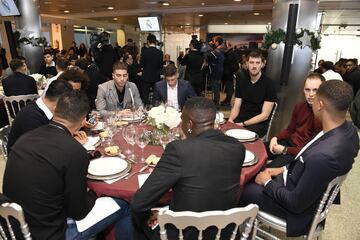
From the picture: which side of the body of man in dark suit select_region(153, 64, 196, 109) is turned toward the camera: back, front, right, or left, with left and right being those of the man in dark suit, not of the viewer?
front

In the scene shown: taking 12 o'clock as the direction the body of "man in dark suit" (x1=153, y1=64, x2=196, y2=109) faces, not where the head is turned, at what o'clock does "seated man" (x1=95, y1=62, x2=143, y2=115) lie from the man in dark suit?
The seated man is roughly at 2 o'clock from the man in dark suit.

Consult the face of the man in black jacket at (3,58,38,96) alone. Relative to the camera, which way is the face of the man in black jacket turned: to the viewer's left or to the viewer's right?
to the viewer's right

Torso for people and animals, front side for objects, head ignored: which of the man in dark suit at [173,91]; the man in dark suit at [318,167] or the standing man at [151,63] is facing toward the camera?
the man in dark suit at [173,91]

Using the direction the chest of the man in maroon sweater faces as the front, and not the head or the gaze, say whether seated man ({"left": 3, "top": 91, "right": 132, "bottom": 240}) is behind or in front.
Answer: in front

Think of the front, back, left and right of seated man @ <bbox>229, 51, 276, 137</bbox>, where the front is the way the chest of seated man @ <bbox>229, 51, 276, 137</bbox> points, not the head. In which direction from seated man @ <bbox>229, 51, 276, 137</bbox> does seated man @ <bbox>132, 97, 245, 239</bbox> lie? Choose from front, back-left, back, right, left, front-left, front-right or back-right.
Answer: front-left

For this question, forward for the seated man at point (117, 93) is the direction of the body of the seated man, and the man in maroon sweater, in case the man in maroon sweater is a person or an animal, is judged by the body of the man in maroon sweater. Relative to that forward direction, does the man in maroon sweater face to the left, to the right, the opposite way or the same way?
to the right

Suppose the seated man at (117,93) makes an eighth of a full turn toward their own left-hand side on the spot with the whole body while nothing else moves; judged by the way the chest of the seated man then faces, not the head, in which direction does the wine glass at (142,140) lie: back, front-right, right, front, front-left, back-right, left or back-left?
front-right

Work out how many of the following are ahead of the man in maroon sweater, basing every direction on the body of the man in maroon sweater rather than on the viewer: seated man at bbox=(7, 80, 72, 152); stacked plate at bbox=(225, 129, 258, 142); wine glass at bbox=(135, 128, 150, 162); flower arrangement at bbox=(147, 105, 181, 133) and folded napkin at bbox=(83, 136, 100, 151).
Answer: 5

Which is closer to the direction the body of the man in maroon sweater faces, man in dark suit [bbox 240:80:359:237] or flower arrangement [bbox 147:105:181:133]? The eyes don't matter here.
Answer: the flower arrangement

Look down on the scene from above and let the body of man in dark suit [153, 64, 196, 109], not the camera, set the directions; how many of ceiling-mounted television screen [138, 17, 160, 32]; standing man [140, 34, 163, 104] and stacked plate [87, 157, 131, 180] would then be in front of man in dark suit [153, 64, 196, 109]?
1

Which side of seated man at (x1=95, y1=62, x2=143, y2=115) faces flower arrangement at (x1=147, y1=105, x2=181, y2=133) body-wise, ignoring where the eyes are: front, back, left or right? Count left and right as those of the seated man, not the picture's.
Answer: front

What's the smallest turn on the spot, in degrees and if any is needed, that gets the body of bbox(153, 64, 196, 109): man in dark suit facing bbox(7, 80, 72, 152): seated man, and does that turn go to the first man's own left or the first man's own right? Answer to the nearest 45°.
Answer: approximately 45° to the first man's own right

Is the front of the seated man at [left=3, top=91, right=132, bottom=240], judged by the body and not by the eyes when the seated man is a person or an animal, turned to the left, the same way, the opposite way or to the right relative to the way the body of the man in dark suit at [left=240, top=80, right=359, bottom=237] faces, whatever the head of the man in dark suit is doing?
to the right
